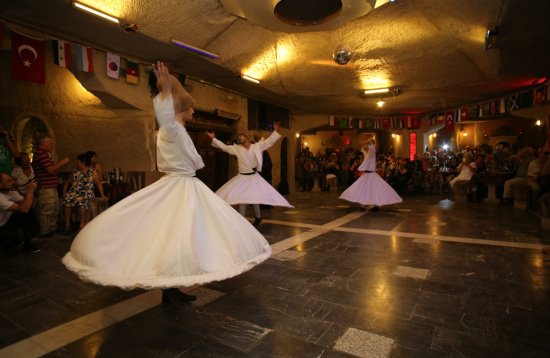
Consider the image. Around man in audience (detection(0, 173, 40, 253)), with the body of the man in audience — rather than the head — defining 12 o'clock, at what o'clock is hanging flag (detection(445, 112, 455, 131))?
The hanging flag is roughly at 12 o'clock from the man in audience.

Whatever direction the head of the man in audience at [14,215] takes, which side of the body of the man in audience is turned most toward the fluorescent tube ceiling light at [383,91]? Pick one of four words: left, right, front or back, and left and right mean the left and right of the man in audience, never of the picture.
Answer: front

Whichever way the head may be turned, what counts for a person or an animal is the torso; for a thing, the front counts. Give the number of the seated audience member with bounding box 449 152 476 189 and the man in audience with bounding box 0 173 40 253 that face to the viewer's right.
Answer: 1

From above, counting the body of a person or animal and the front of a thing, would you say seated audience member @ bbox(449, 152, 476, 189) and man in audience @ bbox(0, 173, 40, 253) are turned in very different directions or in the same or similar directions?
very different directions

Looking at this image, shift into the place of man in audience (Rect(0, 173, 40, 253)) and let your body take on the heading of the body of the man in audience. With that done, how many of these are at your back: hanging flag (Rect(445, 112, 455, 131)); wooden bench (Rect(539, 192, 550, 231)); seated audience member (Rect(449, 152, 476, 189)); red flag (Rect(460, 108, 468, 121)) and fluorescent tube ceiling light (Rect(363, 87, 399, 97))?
0

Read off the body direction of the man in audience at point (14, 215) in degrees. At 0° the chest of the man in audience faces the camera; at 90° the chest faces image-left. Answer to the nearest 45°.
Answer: approximately 270°

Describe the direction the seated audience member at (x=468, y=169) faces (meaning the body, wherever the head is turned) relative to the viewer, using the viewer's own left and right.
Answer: facing the viewer and to the left of the viewer

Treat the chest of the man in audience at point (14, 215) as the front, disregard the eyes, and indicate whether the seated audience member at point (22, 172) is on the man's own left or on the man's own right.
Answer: on the man's own left

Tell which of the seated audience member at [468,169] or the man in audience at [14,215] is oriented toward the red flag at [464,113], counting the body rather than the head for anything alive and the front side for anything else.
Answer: the man in audience

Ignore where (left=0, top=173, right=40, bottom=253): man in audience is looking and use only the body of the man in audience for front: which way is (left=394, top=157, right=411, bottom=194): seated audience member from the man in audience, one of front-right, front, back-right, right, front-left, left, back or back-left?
front

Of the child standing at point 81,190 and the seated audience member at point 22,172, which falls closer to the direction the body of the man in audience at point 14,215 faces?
the child standing

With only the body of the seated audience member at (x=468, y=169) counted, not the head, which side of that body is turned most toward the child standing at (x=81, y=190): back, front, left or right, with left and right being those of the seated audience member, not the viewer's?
front
